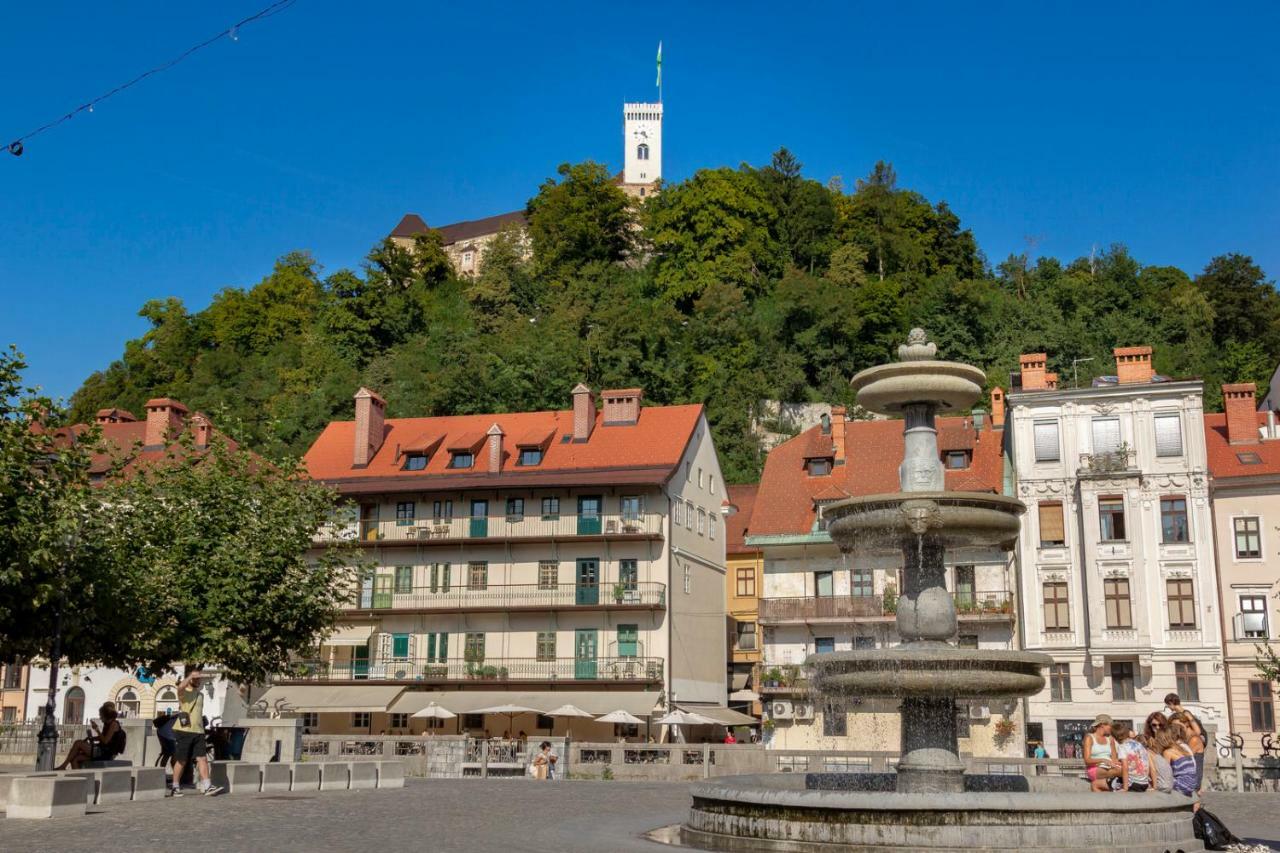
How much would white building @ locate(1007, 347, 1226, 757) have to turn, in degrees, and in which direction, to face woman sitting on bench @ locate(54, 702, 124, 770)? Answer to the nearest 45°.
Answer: approximately 45° to its right

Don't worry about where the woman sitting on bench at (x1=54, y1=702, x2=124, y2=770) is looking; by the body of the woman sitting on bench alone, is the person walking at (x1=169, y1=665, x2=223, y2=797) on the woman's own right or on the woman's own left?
on the woman's own left

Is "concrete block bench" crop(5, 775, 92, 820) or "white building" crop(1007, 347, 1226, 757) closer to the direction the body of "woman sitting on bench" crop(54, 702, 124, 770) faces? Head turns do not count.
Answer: the concrete block bench

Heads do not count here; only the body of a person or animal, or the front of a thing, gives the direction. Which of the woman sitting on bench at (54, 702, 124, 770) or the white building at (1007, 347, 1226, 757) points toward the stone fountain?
the white building

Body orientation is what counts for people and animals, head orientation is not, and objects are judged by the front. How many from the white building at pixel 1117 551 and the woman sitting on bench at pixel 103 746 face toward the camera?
1

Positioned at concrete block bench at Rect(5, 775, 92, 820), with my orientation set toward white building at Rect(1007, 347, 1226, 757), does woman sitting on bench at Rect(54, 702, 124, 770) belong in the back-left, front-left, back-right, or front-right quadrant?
front-left

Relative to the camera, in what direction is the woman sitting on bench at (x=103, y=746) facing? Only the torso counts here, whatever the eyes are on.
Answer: to the viewer's left

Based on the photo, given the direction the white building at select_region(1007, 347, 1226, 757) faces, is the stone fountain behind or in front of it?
in front

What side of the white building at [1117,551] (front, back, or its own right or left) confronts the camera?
front

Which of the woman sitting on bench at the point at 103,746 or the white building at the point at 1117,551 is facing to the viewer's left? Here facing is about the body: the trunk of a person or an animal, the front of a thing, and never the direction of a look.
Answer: the woman sitting on bench

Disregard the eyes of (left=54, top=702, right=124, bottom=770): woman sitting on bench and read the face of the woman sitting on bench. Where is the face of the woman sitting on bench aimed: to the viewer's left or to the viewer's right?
to the viewer's left

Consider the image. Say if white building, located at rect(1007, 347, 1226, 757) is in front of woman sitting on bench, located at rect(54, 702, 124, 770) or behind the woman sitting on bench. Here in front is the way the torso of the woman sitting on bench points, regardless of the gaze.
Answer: behind
